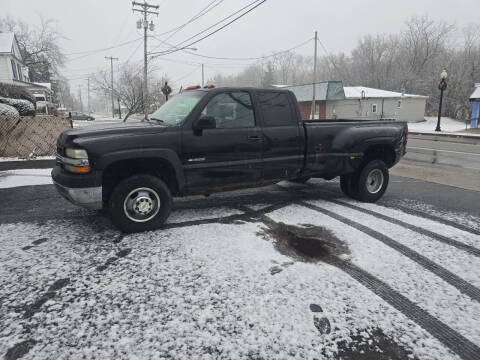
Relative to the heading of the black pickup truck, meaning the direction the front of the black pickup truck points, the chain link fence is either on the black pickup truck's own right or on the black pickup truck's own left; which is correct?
on the black pickup truck's own right

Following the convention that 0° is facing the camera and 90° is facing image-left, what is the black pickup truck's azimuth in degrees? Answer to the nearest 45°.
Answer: approximately 45°

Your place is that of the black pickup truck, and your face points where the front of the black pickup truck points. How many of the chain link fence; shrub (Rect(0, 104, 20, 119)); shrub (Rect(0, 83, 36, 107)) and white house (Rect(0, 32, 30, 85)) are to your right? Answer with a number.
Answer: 4

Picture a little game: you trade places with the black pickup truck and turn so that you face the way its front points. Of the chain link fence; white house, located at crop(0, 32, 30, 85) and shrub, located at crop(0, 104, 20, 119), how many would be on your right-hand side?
3

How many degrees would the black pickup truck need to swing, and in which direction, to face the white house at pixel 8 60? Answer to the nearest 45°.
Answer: approximately 90° to its right

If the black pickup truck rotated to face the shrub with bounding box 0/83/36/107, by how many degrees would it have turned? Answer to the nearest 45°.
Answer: approximately 90° to its right

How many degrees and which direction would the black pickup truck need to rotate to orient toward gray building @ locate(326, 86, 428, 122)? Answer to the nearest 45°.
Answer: approximately 180°

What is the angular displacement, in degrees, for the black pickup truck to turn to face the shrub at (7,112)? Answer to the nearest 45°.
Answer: approximately 90° to its right

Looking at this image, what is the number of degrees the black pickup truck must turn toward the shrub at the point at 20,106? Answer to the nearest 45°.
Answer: approximately 90° to its right
